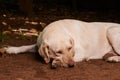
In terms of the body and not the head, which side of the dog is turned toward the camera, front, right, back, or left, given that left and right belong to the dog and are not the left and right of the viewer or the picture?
left
